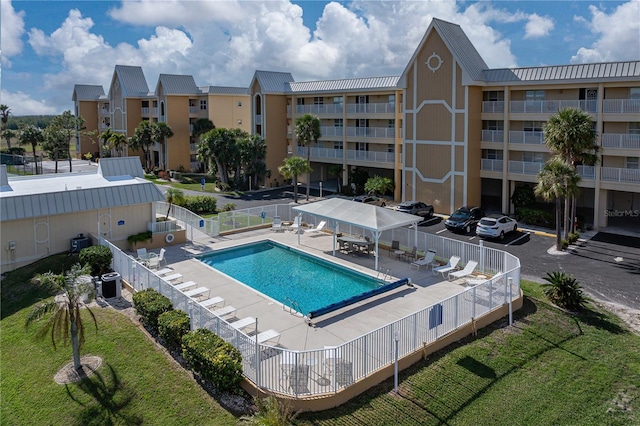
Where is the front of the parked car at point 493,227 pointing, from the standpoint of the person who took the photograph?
facing away from the viewer and to the right of the viewer

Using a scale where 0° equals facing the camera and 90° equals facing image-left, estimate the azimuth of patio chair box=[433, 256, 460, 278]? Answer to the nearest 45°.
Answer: approximately 45°

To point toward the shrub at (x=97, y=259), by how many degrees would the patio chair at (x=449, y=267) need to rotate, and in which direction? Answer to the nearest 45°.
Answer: approximately 45° to its right

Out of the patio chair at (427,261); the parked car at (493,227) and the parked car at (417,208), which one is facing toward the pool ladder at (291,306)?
the patio chair

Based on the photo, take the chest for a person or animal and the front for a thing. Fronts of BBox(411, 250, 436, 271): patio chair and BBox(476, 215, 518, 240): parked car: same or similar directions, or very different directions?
very different directions

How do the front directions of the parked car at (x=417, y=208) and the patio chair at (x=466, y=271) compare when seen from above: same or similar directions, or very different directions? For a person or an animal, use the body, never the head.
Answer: very different directions

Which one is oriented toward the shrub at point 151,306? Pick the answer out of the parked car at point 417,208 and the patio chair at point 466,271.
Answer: the patio chair

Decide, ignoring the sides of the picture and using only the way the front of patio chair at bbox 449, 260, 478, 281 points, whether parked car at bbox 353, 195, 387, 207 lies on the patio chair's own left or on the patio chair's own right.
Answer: on the patio chair's own right

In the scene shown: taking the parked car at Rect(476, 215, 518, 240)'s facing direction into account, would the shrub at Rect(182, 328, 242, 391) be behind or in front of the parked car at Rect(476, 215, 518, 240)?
behind
